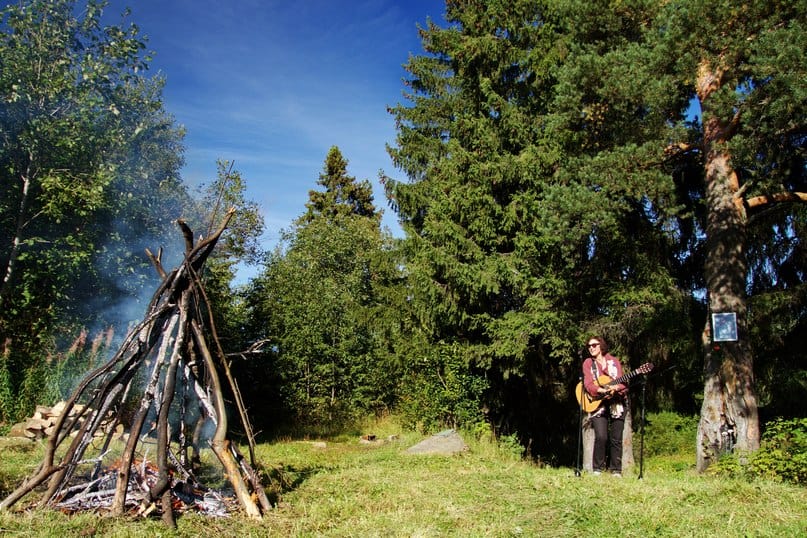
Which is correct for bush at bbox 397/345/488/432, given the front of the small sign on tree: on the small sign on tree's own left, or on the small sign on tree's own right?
on the small sign on tree's own right

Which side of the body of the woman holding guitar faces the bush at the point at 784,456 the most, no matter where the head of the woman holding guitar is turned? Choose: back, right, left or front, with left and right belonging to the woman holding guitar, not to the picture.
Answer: left

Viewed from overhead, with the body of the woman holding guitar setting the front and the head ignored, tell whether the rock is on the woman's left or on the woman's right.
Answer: on the woman's right

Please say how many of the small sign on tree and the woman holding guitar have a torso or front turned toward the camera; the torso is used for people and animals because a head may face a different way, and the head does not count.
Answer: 2

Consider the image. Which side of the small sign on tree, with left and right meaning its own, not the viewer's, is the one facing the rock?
right

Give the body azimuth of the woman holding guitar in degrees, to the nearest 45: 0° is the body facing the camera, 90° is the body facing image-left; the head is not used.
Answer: approximately 0°

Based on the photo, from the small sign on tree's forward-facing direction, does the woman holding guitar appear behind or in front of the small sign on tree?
in front

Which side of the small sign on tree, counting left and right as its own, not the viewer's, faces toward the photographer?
front

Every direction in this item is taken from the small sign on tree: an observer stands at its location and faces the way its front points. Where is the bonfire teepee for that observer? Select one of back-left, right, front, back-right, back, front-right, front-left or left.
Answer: front-right

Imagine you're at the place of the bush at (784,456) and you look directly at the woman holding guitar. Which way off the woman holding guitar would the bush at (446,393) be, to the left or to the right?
right

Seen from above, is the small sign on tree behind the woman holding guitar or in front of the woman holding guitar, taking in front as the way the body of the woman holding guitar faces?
behind
